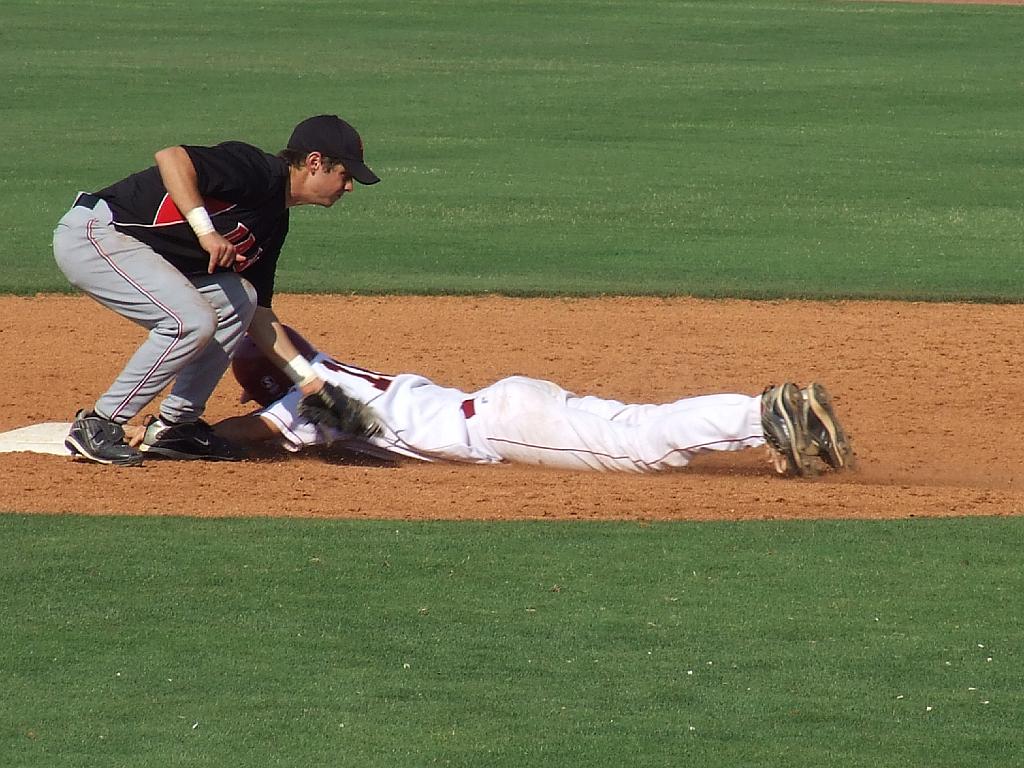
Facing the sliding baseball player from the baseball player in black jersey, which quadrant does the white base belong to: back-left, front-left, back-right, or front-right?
back-left

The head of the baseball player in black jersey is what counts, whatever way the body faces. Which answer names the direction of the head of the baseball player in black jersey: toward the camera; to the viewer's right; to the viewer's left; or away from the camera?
to the viewer's right

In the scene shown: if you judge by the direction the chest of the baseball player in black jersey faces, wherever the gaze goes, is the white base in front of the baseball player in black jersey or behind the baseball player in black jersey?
behind

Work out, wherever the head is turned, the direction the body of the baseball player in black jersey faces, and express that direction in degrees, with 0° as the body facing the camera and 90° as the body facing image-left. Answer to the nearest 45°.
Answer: approximately 270°

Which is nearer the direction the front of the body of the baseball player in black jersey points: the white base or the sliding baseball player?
the sliding baseball player

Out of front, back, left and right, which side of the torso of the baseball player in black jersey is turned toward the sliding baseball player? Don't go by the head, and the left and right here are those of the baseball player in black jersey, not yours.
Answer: front
